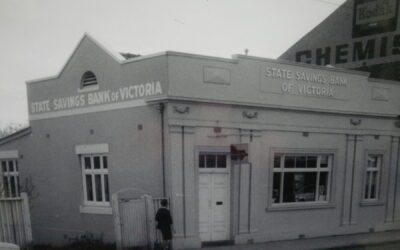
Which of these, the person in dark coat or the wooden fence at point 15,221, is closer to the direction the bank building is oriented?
the person in dark coat

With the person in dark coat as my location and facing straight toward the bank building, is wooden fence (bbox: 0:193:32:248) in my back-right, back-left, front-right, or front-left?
back-left

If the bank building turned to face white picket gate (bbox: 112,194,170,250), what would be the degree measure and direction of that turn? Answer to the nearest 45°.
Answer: approximately 90° to its right

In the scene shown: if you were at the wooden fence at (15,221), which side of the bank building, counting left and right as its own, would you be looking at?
right

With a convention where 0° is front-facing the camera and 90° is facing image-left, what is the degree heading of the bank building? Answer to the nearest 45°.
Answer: approximately 315°
